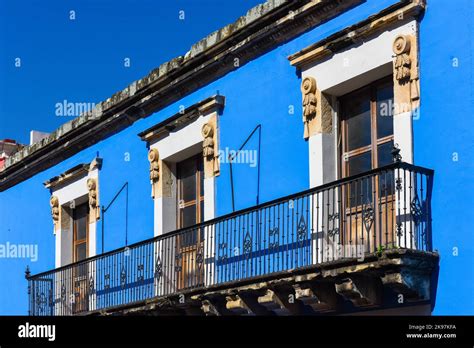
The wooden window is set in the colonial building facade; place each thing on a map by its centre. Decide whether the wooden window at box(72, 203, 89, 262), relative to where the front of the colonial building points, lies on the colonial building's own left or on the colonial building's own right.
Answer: on the colonial building's own right
